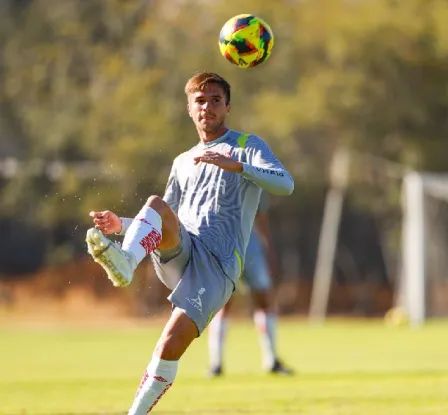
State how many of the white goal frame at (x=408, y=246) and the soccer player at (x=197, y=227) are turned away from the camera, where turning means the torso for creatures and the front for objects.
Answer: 0

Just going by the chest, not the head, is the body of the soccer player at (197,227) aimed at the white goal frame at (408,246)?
no

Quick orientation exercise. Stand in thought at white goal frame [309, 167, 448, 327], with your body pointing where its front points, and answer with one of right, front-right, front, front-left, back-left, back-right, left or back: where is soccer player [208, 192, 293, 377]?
front-right

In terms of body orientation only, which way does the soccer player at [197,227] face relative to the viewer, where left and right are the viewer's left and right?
facing the viewer and to the left of the viewer

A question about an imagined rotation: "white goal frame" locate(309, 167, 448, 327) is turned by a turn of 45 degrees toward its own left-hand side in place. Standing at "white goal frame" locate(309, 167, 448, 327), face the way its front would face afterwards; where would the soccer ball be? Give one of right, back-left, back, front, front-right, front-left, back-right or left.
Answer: right

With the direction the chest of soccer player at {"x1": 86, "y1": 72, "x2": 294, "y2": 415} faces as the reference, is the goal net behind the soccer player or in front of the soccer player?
behind

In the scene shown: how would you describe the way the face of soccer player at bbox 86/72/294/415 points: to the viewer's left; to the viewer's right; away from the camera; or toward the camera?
toward the camera

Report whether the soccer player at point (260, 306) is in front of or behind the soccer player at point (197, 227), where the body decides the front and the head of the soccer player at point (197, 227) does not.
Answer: behind

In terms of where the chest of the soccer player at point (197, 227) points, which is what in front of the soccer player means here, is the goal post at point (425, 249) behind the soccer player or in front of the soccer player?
behind
